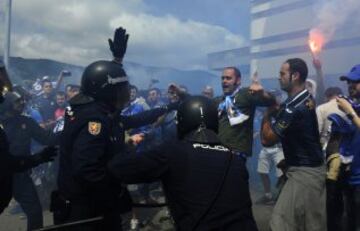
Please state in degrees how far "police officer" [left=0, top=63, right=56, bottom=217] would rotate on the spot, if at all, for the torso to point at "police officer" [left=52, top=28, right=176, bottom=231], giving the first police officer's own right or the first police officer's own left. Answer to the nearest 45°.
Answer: approximately 45° to the first police officer's own right

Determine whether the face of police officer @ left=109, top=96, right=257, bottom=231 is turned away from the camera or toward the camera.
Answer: away from the camera

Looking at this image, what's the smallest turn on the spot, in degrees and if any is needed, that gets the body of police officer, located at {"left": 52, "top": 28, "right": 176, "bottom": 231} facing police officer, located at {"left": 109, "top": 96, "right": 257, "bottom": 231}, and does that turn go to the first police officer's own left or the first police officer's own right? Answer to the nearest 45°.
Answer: approximately 45° to the first police officer's own right

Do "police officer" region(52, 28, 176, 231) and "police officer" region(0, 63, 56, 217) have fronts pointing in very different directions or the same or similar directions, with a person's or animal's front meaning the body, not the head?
same or similar directions

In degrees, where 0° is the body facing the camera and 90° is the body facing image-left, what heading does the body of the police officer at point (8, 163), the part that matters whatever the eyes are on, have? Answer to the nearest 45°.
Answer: approximately 270°

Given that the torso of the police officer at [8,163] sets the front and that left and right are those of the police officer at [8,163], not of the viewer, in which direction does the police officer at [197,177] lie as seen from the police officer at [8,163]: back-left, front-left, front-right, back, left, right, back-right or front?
front-right

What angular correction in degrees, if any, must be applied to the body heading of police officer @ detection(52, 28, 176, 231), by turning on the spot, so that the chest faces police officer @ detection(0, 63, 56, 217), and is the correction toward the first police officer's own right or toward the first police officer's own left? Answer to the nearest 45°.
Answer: approximately 135° to the first police officer's own left

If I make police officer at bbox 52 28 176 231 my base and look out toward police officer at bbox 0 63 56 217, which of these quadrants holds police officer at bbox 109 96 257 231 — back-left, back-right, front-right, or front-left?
back-left
